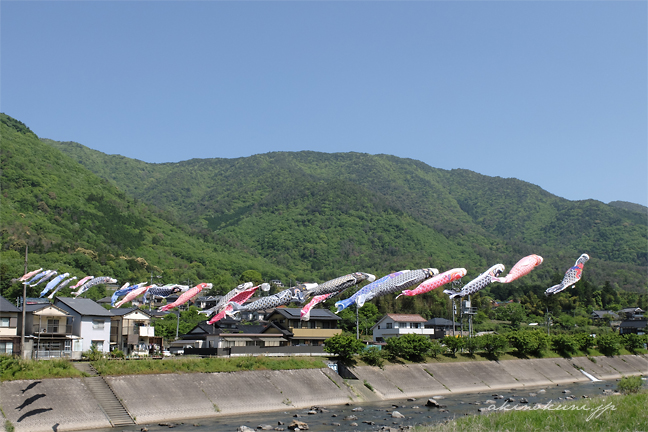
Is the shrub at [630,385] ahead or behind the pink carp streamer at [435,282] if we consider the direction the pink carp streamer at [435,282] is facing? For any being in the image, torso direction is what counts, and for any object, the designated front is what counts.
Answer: ahead

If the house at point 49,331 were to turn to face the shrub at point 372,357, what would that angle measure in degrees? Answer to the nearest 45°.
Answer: approximately 90° to its left

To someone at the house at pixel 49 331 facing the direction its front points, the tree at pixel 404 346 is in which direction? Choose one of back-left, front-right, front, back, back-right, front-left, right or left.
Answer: left

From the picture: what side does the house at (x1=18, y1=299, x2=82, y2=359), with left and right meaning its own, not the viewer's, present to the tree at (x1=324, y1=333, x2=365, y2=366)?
left

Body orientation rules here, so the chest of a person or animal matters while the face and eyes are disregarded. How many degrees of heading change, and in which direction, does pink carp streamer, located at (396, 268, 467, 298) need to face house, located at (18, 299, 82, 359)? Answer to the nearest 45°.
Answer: approximately 180°

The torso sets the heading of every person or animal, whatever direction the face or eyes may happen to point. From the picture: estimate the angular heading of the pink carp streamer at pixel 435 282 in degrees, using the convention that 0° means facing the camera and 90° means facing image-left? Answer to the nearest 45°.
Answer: approximately 270°

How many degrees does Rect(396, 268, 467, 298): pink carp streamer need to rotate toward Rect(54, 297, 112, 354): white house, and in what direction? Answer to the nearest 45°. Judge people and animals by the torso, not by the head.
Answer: approximately 180°

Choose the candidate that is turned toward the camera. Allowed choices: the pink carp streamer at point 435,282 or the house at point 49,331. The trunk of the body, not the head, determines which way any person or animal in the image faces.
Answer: the house

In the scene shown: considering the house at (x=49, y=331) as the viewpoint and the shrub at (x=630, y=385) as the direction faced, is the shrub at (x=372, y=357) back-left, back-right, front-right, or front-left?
front-left

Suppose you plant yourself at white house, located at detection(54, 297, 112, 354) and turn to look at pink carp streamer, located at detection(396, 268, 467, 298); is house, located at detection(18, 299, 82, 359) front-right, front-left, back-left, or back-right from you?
back-right

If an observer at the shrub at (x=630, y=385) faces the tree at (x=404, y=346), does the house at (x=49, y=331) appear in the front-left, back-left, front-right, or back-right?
front-left

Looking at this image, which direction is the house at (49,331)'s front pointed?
toward the camera

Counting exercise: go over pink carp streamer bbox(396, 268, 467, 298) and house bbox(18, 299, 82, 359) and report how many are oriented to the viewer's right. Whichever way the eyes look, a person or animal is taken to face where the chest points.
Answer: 1

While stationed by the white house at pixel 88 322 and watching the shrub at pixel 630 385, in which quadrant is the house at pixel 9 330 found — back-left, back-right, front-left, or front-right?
back-right
